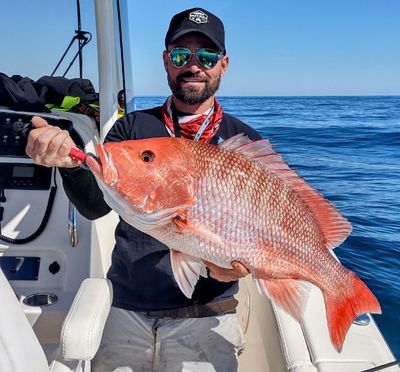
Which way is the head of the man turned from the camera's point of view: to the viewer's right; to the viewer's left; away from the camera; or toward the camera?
toward the camera

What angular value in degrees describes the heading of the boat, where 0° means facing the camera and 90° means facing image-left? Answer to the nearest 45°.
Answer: approximately 180°

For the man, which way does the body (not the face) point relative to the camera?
toward the camera
